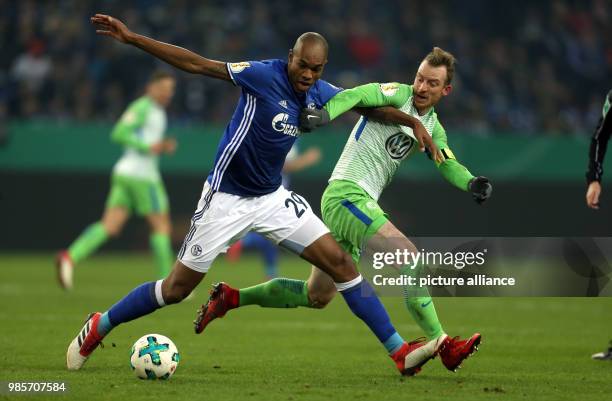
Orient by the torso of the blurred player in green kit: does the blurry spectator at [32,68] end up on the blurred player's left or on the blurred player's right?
on the blurred player's left

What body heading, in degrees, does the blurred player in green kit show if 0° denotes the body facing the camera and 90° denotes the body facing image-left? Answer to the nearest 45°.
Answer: approximately 270°

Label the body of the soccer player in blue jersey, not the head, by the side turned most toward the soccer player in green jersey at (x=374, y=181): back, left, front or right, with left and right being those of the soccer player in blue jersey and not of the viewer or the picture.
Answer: left

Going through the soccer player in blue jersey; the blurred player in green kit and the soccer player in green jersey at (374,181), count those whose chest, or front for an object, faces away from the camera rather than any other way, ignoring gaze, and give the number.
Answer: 0

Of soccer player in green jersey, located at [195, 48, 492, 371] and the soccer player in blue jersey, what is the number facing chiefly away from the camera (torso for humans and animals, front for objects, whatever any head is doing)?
0

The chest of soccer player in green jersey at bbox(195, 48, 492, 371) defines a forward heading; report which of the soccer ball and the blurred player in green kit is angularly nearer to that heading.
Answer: the soccer ball

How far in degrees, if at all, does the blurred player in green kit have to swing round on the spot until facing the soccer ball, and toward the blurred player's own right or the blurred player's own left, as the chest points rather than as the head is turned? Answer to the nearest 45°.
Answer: approximately 90° to the blurred player's own right

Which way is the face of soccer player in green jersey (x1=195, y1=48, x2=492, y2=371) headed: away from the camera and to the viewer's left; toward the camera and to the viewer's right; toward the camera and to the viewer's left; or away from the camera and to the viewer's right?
toward the camera and to the viewer's left
